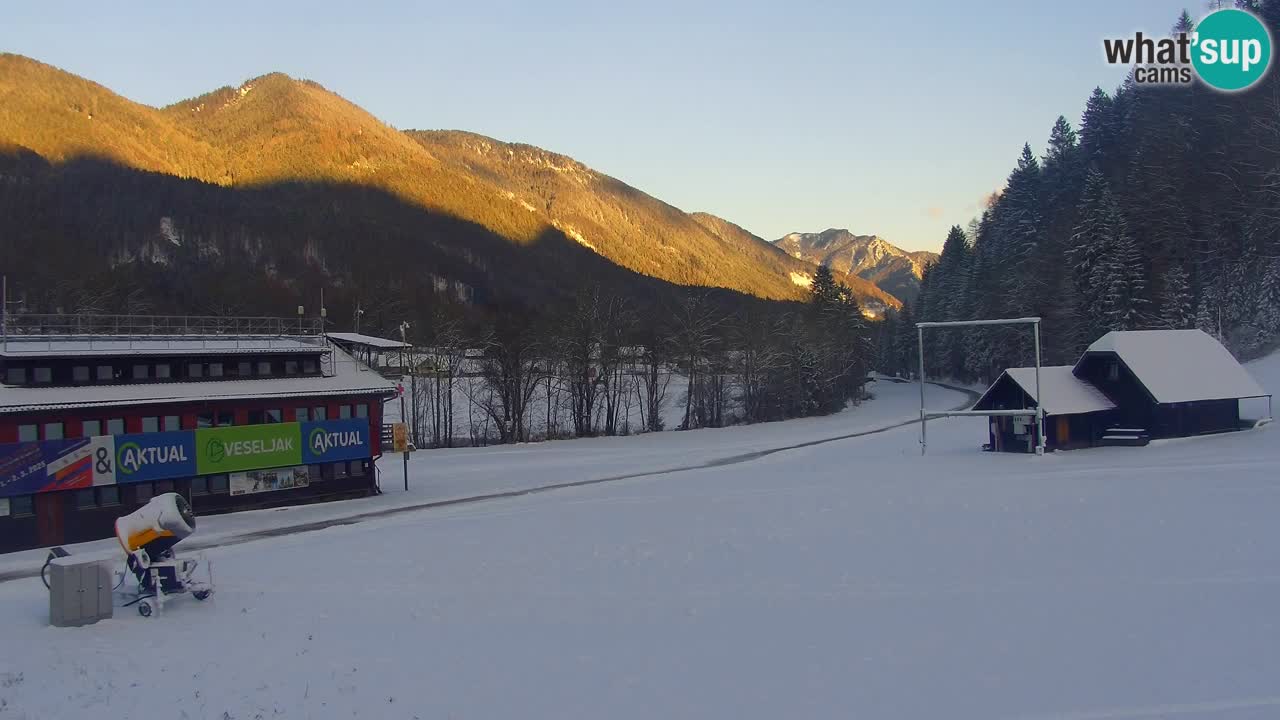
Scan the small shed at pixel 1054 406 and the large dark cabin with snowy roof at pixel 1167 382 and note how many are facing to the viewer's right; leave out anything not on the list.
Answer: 0

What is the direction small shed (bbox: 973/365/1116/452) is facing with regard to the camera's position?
facing the viewer and to the left of the viewer

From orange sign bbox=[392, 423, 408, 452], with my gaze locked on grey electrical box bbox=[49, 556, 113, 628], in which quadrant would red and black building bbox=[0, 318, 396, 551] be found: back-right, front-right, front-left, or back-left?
front-right

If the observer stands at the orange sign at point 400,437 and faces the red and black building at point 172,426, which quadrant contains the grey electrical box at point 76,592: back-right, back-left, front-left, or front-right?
front-left

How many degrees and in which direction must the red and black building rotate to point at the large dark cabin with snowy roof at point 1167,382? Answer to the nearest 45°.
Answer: approximately 45° to its left

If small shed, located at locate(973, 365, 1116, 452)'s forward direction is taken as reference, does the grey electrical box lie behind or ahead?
ahead

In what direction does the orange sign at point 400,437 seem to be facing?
toward the camera

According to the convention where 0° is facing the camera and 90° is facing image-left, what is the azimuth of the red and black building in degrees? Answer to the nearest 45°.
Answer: approximately 315°

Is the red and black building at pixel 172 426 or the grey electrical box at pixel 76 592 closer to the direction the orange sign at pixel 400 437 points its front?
the grey electrical box

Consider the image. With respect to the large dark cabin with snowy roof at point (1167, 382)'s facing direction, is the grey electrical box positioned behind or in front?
in front

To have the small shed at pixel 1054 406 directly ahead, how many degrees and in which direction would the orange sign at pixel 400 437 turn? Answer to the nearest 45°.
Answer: approximately 90° to its left

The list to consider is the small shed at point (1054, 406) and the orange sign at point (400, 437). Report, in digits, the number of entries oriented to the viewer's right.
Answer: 0
